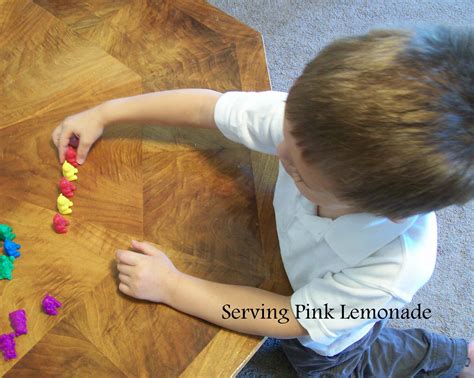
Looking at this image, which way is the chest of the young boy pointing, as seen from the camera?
to the viewer's left

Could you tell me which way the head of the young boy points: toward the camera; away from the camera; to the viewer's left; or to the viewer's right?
to the viewer's left
